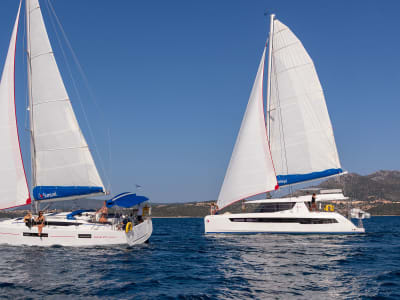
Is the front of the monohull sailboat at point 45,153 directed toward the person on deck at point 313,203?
no

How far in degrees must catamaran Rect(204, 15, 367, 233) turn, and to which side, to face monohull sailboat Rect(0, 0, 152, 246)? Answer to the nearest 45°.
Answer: approximately 45° to its left

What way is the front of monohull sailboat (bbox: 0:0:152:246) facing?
to the viewer's left

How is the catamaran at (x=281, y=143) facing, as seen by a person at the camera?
facing to the left of the viewer

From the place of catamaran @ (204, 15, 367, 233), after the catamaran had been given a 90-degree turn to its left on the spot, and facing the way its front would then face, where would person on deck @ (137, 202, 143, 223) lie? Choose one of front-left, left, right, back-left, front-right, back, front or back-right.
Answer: front-right
